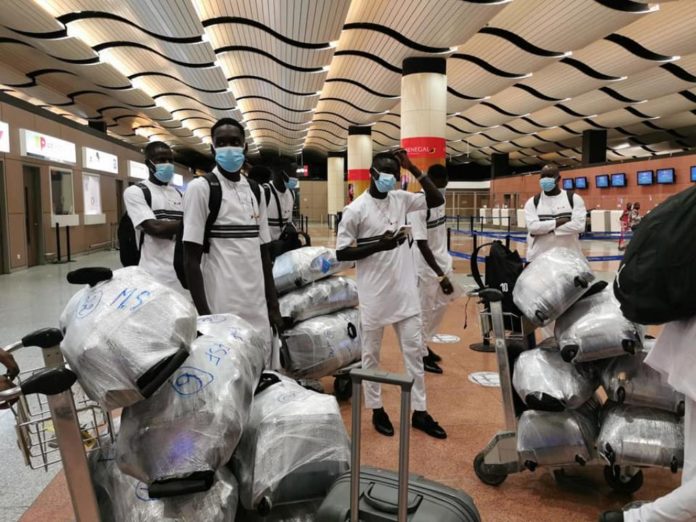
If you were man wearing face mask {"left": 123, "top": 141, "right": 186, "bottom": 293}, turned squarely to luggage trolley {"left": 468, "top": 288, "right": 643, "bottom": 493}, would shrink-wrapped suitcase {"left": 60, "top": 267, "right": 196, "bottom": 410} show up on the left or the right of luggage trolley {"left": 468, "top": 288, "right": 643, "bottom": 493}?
right

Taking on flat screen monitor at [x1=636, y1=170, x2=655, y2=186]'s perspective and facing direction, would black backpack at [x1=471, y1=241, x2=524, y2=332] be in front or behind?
in front

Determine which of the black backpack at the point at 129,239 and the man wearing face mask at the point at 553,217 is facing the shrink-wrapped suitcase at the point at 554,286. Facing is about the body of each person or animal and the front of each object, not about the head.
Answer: the man wearing face mask

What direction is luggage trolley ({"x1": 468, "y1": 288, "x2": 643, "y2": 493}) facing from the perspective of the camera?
to the viewer's right

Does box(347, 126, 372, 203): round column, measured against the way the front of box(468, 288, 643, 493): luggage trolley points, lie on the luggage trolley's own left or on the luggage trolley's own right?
on the luggage trolley's own left

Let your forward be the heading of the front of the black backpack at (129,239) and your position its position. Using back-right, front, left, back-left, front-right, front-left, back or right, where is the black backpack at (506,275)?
back-right

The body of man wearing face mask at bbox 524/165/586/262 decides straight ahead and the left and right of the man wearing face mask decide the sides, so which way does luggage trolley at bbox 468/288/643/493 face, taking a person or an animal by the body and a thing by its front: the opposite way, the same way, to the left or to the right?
to the left

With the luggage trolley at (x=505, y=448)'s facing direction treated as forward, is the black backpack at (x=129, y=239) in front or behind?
behind

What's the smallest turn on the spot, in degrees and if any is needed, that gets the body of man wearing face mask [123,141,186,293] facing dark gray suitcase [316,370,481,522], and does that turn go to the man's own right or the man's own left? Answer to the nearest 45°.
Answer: approximately 45° to the man's own right

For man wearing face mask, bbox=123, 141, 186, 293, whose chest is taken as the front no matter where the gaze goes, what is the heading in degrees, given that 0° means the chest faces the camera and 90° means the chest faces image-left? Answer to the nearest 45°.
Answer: approximately 315°

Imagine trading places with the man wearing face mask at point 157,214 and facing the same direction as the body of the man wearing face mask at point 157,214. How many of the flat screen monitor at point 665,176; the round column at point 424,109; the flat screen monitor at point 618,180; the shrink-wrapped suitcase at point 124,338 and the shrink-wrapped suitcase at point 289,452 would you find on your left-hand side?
3

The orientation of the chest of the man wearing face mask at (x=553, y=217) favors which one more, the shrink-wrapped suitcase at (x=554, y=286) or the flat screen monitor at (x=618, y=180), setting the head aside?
the shrink-wrapped suitcase

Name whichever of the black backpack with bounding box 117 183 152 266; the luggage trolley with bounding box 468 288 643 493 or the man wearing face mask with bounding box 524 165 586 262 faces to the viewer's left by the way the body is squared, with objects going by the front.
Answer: the black backpack

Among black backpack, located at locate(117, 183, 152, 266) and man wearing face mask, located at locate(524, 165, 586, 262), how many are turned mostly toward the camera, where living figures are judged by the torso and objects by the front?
1

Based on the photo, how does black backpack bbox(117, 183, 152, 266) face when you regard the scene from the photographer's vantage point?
facing to the left of the viewer

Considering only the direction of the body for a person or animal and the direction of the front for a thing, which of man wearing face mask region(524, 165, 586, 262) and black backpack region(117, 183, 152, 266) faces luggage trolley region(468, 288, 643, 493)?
the man wearing face mask
